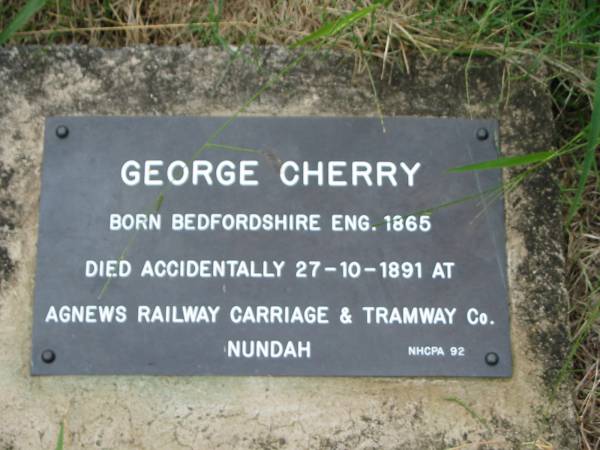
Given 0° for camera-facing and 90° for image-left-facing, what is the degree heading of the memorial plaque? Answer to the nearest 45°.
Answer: approximately 0°

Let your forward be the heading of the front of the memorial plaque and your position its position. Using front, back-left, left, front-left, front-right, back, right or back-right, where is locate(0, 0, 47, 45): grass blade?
right
